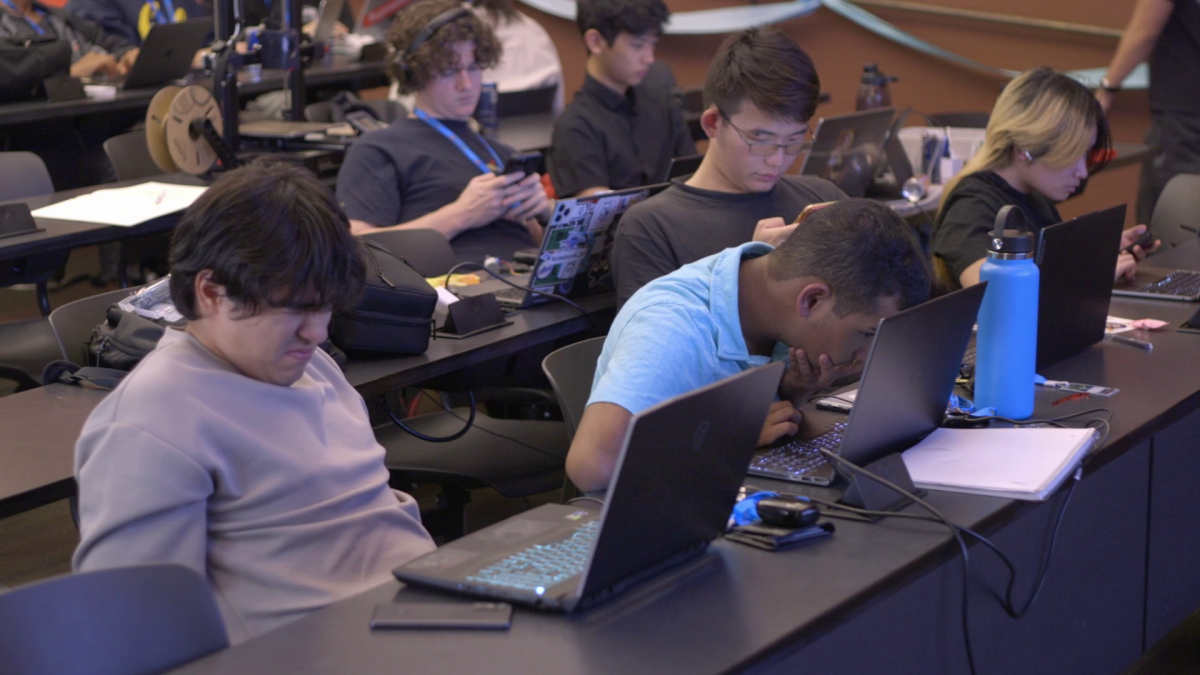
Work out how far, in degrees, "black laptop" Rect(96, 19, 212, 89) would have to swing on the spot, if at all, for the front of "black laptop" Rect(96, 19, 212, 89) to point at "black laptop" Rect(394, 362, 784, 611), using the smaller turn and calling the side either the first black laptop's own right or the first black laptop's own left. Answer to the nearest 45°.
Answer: approximately 135° to the first black laptop's own left

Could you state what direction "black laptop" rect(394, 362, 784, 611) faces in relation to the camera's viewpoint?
facing away from the viewer and to the left of the viewer

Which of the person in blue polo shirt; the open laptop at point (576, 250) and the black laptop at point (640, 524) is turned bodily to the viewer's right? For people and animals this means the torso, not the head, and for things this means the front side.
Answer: the person in blue polo shirt

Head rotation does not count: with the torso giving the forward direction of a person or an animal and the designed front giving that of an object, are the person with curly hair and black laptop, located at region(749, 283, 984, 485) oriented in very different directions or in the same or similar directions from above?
very different directions

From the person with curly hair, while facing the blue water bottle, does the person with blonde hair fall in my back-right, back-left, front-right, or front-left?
front-left

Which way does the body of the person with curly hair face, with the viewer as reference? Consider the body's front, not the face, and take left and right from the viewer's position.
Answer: facing the viewer and to the right of the viewer

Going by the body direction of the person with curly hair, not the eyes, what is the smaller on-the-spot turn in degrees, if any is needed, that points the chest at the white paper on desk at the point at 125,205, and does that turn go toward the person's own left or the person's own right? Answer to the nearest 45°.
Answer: approximately 135° to the person's own right
